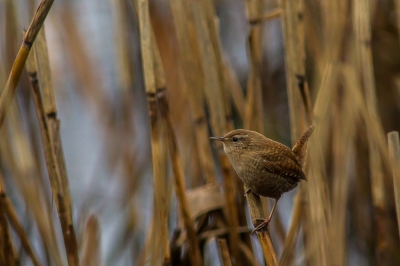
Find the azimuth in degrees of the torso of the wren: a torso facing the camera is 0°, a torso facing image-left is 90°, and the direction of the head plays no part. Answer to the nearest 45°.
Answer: approximately 90°

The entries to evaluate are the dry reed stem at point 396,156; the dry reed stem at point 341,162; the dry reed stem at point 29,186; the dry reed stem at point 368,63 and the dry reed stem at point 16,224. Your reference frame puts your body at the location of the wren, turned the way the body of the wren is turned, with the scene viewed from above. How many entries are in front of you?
2

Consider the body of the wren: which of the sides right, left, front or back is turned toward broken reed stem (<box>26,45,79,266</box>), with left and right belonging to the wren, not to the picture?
front

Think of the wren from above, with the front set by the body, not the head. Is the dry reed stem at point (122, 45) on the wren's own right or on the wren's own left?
on the wren's own right

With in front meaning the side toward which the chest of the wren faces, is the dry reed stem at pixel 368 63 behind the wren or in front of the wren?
behind

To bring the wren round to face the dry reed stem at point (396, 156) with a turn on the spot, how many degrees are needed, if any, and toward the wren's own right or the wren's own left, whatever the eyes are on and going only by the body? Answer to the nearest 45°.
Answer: approximately 135° to the wren's own left
